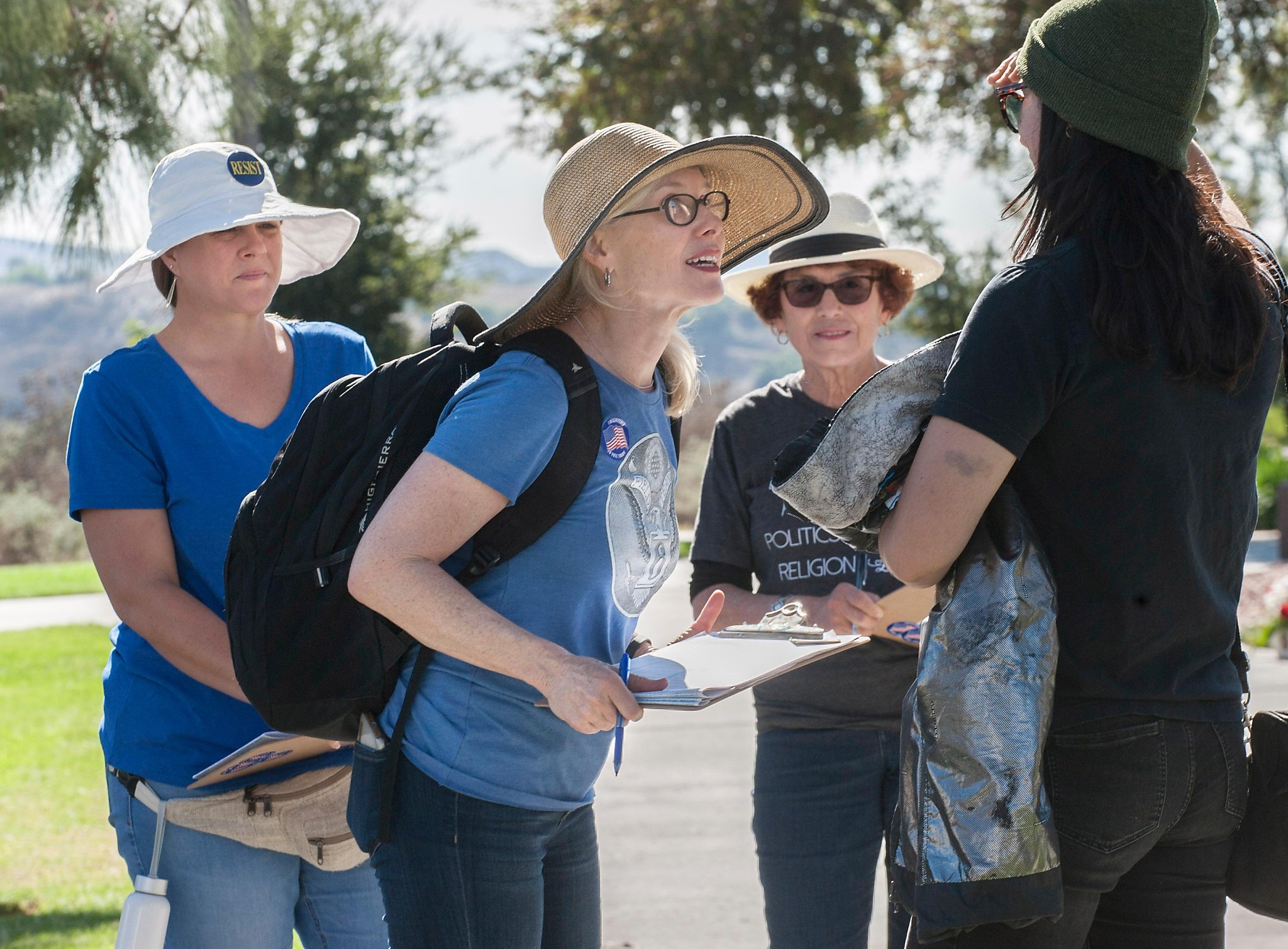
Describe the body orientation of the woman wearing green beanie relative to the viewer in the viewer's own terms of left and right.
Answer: facing away from the viewer and to the left of the viewer

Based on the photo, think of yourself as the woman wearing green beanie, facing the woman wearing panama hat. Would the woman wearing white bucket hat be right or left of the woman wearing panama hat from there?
left

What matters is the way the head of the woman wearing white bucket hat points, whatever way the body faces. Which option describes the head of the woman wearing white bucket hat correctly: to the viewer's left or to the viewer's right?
to the viewer's right

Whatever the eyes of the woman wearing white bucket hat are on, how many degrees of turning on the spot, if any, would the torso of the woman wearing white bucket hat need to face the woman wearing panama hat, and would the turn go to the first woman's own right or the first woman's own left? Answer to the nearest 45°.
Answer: approximately 45° to the first woman's own left

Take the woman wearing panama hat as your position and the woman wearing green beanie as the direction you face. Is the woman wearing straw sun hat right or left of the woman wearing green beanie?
right

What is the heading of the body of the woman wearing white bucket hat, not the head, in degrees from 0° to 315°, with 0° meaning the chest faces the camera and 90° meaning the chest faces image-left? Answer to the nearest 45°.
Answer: approximately 315°
